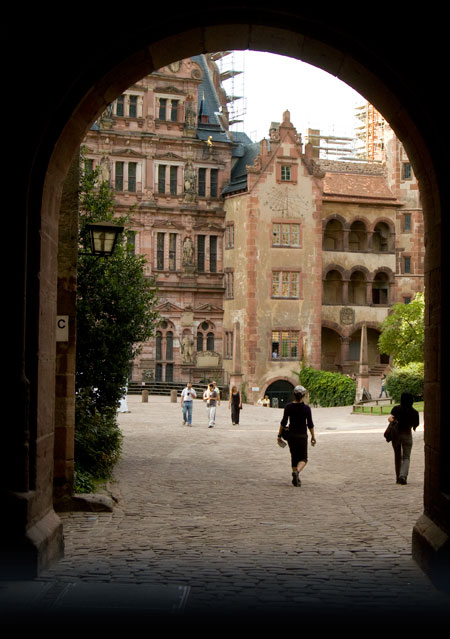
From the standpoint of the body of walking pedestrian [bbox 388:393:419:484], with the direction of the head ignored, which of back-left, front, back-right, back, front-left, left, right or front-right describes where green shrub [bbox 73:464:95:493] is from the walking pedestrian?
back-left

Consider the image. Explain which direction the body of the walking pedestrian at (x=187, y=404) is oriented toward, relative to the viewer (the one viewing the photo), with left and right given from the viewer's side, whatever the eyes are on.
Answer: facing the viewer

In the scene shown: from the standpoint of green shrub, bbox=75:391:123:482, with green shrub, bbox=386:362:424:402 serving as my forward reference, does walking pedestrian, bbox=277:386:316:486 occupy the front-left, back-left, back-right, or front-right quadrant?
front-right

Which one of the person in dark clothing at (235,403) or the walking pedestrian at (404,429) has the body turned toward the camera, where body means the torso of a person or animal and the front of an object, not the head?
the person in dark clothing

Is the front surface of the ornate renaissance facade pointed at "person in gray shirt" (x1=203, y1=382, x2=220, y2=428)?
yes

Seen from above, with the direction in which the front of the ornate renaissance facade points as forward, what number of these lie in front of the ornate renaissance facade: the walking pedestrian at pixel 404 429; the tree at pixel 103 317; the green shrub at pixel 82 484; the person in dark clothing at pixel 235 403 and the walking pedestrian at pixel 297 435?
5

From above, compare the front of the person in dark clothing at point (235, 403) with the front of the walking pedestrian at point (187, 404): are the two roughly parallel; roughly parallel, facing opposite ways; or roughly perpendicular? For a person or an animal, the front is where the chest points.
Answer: roughly parallel

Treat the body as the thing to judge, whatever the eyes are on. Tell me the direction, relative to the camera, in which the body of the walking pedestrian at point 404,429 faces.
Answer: away from the camera

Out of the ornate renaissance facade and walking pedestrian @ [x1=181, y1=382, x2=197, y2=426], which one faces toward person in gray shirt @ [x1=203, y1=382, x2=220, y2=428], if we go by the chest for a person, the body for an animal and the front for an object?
the ornate renaissance facade

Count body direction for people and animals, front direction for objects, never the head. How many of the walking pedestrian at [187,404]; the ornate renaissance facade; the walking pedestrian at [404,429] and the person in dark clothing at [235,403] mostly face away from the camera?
1

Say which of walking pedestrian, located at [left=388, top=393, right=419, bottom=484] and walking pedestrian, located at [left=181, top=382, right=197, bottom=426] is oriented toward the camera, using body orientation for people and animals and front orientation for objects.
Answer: walking pedestrian, located at [left=181, top=382, right=197, bottom=426]

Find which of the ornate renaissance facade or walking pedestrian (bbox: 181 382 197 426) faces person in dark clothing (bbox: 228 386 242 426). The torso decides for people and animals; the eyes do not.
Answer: the ornate renaissance facade

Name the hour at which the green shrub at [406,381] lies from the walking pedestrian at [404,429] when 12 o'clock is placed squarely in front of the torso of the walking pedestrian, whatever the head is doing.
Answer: The green shrub is roughly at 12 o'clock from the walking pedestrian.

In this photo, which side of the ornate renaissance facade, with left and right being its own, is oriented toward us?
front
